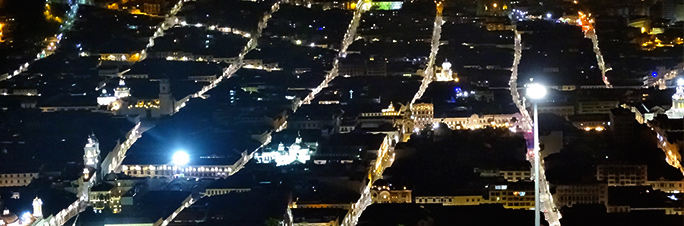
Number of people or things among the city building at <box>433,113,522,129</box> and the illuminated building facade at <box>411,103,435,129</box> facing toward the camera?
2

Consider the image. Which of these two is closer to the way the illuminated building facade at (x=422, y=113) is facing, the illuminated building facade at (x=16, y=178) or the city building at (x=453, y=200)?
the city building

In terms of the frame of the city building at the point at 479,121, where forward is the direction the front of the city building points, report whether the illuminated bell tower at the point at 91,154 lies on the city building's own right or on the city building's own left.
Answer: on the city building's own right

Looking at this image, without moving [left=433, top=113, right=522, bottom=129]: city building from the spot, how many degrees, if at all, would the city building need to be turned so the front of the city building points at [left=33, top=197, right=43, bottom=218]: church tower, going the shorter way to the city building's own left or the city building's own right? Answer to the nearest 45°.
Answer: approximately 45° to the city building's own right

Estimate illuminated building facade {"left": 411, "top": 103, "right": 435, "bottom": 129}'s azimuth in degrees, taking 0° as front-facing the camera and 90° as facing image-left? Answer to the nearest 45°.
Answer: approximately 0°

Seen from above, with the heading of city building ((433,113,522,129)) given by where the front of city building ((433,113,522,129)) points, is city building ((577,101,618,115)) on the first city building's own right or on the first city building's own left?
on the first city building's own left

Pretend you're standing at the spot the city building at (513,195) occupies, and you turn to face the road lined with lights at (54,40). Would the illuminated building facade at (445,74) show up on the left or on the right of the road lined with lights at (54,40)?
right

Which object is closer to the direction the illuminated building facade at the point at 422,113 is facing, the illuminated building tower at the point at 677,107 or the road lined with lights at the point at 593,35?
the illuminated building tower

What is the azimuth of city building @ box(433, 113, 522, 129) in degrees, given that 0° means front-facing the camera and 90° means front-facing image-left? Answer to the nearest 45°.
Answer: approximately 0°

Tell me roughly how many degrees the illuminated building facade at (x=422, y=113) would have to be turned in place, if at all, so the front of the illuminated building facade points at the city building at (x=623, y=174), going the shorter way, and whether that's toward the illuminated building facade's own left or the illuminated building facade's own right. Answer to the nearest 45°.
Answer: approximately 45° to the illuminated building facade's own left

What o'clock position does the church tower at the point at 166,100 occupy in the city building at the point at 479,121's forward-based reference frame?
The church tower is roughly at 3 o'clock from the city building.
